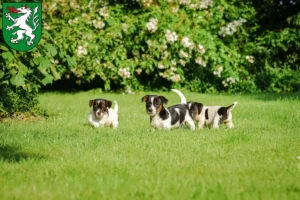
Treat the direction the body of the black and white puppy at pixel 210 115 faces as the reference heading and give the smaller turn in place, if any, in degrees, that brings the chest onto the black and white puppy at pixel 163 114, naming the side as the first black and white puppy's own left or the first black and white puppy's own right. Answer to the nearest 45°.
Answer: approximately 45° to the first black and white puppy's own left

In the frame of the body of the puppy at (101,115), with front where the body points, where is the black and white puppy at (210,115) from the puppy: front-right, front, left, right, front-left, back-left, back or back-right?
back-left

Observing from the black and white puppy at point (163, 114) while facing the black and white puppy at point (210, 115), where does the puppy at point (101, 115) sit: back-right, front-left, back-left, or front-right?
back-left

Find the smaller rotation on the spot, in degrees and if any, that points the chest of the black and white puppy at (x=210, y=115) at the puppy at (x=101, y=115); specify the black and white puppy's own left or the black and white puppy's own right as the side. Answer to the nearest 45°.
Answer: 0° — it already faces it

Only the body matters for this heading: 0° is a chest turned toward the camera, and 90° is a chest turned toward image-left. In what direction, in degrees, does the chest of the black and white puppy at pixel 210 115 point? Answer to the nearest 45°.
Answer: approximately 90°

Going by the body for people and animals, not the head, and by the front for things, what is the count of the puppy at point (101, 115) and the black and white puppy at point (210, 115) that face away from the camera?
0

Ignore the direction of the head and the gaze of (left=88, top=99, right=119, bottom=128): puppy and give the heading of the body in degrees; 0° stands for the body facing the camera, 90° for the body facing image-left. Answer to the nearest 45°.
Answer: approximately 45°

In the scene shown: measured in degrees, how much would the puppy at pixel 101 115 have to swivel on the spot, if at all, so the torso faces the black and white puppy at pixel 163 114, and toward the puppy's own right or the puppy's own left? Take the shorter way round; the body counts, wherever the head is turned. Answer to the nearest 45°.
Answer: approximately 90° to the puppy's own left
